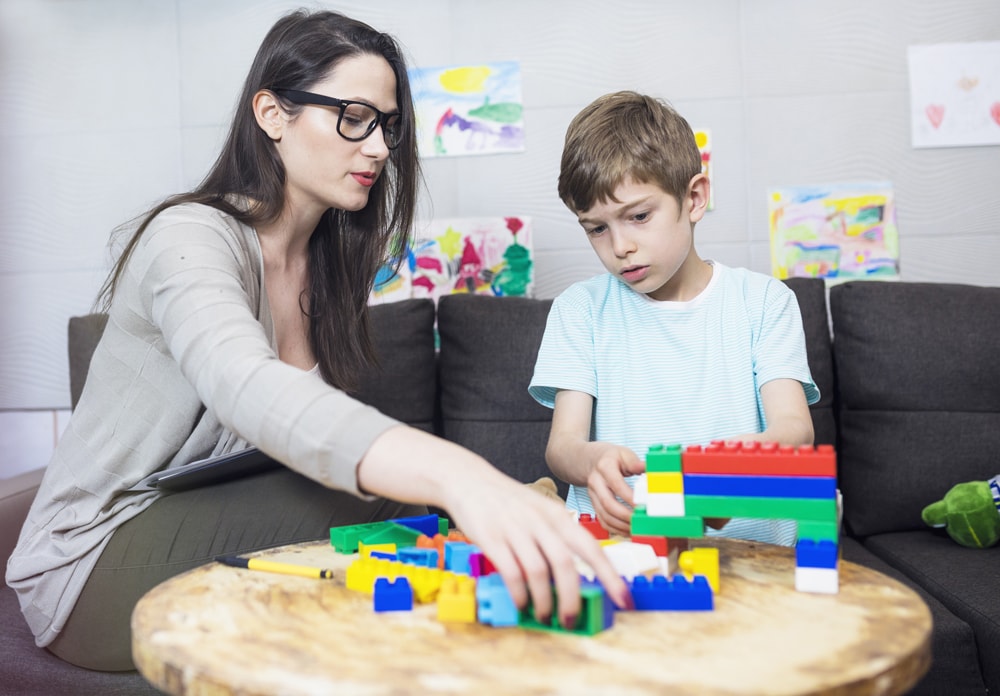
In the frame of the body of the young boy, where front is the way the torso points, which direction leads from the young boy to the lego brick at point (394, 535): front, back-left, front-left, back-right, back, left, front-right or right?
front-right

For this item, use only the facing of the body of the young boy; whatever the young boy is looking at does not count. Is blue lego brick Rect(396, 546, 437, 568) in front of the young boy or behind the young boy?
in front

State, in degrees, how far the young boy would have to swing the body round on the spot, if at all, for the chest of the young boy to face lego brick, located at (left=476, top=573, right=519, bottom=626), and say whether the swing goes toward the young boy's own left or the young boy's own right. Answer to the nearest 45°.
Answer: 0° — they already face it

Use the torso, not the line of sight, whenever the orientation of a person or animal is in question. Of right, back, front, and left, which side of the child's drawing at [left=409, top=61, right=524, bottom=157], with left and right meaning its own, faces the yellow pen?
front

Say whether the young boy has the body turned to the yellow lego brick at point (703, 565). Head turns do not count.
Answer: yes

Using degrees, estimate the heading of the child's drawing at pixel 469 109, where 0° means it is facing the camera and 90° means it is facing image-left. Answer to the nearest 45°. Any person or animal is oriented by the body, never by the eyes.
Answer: approximately 0°

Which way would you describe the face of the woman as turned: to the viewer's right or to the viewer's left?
to the viewer's right

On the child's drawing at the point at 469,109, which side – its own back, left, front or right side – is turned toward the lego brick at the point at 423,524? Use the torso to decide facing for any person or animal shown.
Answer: front

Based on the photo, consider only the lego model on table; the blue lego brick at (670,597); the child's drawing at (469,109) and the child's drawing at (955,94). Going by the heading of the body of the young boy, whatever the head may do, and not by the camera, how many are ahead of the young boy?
2

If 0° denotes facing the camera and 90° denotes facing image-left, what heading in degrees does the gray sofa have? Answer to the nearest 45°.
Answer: approximately 0°

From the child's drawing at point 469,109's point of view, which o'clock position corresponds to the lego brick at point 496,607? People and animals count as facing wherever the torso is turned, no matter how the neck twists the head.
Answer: The lego brick is roughly at 12 o'clock from the child's drawing.
